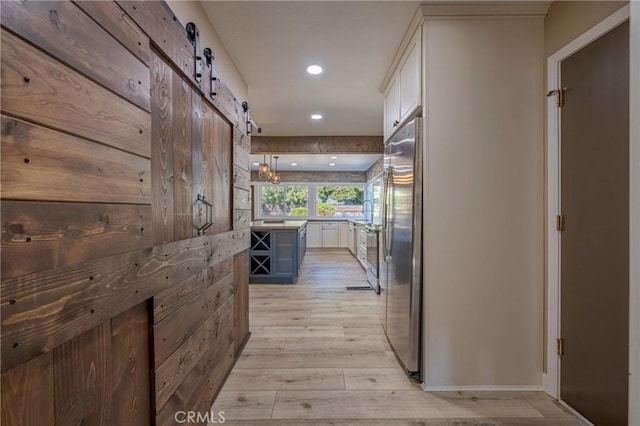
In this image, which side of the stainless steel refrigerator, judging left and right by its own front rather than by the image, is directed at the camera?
left

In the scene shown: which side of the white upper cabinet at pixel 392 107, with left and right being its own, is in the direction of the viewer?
left

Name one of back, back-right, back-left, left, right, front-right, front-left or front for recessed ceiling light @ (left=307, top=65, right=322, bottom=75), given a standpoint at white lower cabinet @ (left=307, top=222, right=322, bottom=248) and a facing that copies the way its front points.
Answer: front

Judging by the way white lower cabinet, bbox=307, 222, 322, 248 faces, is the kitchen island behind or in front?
in front

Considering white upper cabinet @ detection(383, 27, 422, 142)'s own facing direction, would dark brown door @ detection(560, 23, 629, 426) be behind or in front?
behind

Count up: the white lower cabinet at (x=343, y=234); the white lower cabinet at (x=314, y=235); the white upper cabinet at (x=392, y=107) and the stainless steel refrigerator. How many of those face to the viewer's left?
2

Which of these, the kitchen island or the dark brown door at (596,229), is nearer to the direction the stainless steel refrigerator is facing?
the kitchen island

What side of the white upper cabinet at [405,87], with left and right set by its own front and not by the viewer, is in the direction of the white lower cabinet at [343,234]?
right

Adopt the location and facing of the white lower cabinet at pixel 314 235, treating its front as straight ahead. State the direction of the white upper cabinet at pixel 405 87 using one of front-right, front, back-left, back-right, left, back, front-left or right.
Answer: front

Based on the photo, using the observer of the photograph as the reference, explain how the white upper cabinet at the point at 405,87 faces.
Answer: facing to the left of the viewer

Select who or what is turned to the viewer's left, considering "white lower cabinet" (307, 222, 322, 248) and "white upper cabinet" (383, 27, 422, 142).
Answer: the white upper cabinet

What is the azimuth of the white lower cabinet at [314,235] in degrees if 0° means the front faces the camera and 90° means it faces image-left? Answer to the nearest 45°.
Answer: approximately 0°

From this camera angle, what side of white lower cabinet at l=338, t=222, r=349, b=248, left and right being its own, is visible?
front

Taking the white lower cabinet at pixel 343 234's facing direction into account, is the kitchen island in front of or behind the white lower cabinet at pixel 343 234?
in front

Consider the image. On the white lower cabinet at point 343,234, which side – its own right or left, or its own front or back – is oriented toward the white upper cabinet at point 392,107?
front
